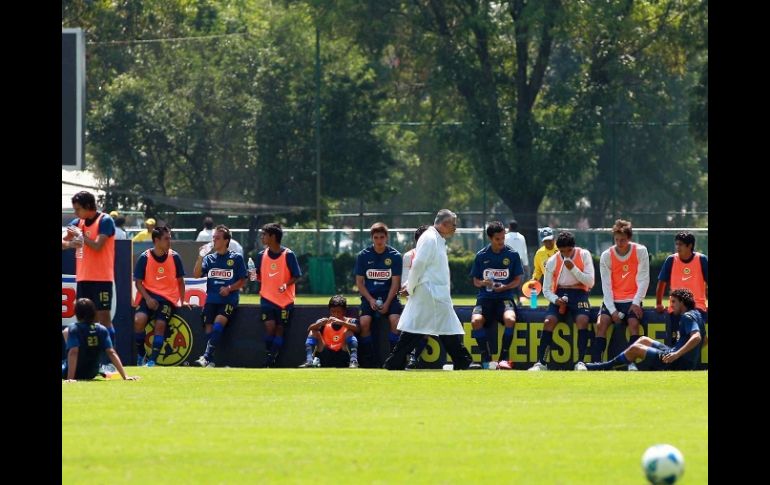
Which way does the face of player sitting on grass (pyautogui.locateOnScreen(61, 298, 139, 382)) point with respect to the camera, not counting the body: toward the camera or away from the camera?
away from the camera

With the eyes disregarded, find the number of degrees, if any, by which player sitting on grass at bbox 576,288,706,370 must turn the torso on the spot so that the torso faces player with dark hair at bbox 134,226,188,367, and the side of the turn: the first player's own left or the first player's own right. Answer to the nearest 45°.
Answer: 0° — they already face them

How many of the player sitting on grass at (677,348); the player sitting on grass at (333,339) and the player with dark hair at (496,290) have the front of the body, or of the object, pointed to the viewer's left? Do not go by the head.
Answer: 1

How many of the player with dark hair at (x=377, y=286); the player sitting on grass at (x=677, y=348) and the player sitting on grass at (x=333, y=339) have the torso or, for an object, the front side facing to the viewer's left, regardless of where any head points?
1

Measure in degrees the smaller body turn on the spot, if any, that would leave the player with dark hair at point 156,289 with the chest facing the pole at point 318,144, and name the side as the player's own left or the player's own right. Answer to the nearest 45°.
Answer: approximately 180°

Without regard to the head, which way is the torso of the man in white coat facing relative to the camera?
to the viewer's right

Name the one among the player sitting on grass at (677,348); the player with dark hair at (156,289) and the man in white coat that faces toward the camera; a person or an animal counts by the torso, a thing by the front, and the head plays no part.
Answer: the player with dark hair

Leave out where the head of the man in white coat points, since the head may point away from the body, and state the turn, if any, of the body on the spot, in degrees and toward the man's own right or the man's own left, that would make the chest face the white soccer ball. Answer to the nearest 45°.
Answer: approximately 90° to the man's own right

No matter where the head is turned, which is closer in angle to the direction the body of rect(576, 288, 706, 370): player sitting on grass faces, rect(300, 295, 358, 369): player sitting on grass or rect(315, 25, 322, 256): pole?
the player sitting on grass

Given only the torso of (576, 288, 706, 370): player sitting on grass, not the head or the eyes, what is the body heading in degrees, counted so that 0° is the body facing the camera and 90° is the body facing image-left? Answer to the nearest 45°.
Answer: approximately 90°

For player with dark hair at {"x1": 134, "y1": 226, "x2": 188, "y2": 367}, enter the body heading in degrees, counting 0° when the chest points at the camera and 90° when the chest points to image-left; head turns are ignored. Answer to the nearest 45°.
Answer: approximately 0°
